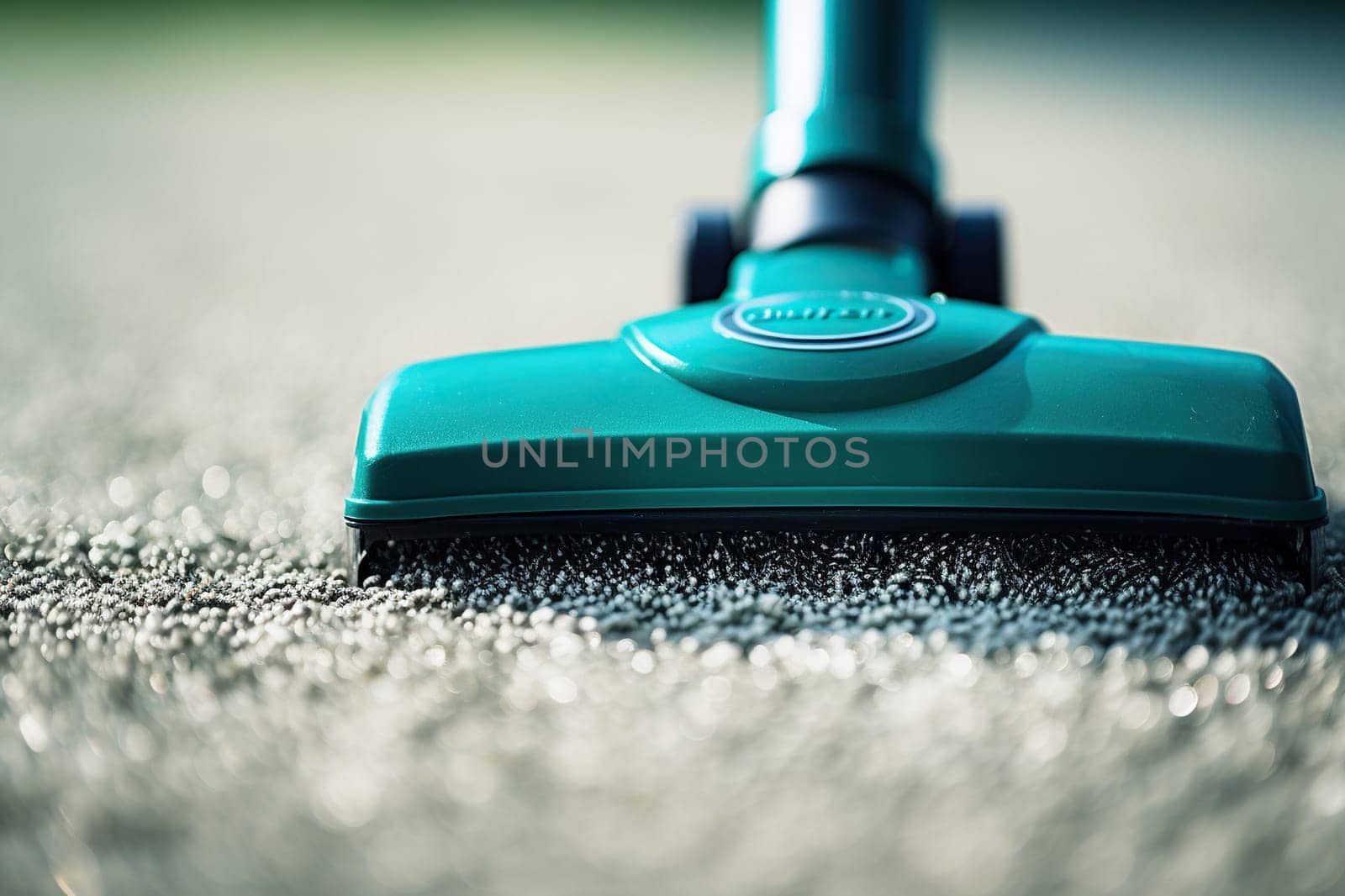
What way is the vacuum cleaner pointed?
toward the camera
